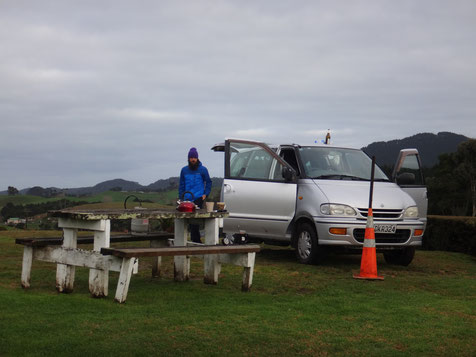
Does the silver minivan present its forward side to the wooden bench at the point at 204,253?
no

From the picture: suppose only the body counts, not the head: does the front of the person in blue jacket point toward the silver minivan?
no

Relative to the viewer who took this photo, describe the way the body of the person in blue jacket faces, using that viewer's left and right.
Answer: facing the viewer

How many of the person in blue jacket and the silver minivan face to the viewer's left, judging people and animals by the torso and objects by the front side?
0

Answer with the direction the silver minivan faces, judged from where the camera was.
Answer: facing the viewer and to the right of the viewer

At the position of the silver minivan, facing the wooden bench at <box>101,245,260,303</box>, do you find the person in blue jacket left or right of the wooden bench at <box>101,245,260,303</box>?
right

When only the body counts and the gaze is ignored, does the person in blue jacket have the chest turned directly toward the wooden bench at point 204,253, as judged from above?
yes

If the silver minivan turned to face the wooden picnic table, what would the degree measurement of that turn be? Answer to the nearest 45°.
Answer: approximately 90° to its right

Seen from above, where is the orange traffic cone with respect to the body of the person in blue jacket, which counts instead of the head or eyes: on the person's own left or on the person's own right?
on the person's own left

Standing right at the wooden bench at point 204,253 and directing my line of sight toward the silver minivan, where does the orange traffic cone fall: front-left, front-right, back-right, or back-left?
front-right

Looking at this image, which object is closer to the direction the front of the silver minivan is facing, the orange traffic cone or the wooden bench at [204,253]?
the orange traffic cone

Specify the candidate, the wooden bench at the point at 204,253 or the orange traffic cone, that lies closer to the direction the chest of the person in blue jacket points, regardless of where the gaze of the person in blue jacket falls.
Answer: the wooden bench

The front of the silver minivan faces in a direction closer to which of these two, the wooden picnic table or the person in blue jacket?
the wooden picnic table

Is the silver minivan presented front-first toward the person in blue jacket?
no

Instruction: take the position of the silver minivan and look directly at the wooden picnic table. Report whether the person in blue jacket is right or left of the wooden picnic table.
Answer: right

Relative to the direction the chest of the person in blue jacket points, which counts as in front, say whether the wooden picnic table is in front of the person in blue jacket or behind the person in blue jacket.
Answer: in front

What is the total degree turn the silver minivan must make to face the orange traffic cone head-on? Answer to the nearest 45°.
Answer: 0° — it already faces it
